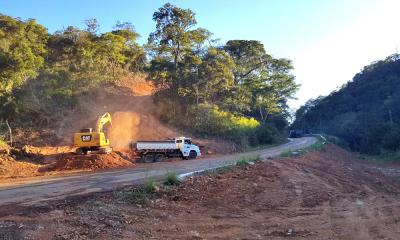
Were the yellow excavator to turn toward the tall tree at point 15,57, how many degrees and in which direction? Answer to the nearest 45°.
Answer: approximately 90° to its left

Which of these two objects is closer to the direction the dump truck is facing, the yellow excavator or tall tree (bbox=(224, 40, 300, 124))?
the tall tree

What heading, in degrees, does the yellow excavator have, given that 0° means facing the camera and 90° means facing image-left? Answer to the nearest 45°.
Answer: approximately 225°

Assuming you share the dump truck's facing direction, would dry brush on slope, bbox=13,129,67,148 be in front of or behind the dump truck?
behind

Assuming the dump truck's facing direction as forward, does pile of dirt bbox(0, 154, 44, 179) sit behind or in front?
behind

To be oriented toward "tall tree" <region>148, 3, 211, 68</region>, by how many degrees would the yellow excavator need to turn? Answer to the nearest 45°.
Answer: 0° — it already faces it

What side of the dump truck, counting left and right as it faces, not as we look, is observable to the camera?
right

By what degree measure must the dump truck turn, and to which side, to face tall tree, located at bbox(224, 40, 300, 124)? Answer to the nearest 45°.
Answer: approximately 45° to its left

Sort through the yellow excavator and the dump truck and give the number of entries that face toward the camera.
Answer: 0

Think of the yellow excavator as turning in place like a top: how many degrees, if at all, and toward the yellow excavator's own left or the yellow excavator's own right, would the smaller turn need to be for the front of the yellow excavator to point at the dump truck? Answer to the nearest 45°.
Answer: approximately 45° to the yellow excavator's own right

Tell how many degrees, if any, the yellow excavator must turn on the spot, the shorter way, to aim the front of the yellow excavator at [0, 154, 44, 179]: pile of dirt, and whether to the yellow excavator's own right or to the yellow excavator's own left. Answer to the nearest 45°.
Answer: approximately 135° to the yellow excavator's own left
